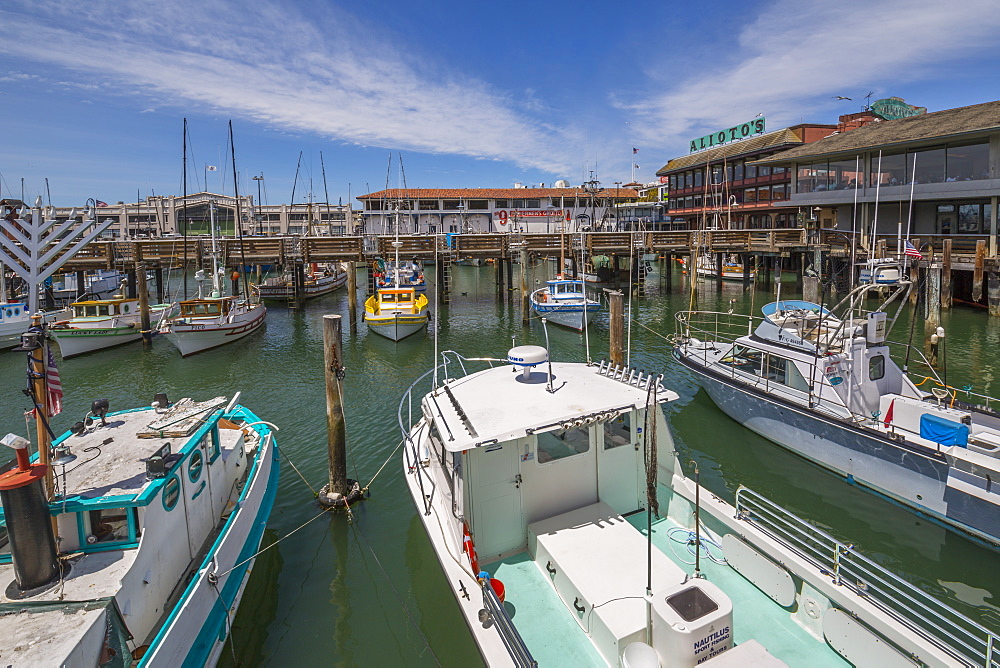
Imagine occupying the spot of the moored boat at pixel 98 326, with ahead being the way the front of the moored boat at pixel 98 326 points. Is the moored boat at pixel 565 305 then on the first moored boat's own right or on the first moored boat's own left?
on the first moored boat's own left

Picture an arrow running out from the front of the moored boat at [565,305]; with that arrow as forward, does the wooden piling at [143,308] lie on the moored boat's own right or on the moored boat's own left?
on the moored boat's own right

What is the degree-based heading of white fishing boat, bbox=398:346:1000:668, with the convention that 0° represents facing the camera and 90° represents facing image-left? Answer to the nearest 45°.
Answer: approximately 135°

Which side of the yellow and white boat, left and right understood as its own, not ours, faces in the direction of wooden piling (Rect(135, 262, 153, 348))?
right

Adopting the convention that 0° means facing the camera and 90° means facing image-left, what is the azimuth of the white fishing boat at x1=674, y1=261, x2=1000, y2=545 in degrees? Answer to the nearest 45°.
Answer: approximately 135°

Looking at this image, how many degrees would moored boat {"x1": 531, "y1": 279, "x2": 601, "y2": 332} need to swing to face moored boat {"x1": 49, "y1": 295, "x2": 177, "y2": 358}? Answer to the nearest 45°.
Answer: approximately 135° to its right

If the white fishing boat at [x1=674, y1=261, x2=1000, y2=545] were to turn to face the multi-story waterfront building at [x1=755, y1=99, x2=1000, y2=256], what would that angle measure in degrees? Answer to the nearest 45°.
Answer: approximately 45° to its right

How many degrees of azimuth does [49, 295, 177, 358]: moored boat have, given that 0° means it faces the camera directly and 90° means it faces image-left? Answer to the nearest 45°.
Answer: approximately 45°

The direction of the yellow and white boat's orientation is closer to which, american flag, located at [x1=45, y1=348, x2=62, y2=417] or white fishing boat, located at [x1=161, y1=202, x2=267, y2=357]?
the american flag
